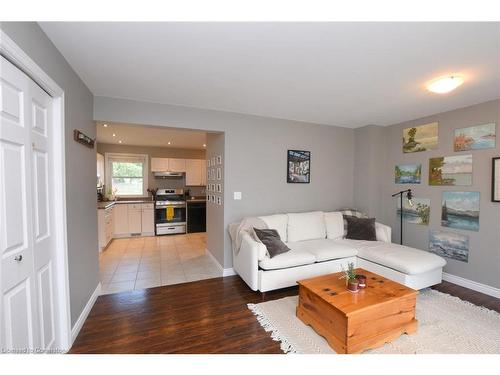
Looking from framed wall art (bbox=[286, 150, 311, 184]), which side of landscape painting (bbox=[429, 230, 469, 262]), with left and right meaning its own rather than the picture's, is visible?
front

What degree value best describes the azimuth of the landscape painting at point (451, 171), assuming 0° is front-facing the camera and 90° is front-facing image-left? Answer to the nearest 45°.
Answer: approximately 45°

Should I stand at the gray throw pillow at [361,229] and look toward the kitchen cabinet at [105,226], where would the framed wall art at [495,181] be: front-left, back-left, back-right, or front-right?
back-left

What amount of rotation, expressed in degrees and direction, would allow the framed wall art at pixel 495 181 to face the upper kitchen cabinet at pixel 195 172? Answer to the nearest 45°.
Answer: approximately 45° to its right

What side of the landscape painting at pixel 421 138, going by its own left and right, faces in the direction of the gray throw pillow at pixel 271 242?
front

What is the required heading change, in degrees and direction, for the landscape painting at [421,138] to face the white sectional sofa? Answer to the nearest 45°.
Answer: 0° — it already faces it

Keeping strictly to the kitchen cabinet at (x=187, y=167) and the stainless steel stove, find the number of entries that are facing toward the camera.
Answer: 2

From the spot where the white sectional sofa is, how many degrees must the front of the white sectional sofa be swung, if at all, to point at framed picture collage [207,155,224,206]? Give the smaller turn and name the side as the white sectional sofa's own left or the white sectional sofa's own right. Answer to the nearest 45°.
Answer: approximately 135° to the white sectional sofa's own right
